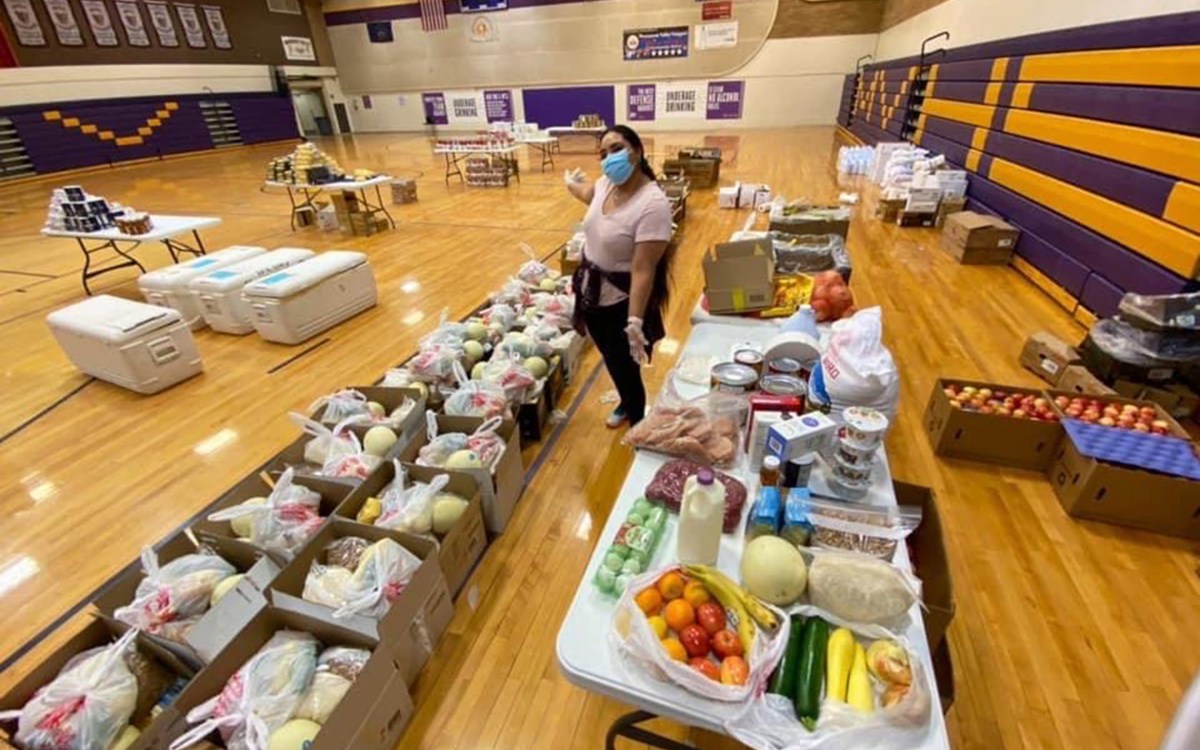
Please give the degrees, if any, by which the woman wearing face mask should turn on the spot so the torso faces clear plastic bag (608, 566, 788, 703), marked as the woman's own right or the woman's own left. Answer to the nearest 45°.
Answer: approximately 45° to the woman's own left

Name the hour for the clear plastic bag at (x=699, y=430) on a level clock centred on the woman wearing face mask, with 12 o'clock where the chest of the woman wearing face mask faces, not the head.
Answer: The clear plastic bag is roughly at 10 o'clock from the woman wearing face mask.

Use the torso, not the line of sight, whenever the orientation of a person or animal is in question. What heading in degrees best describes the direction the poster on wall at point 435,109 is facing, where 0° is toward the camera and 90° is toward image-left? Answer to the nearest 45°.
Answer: approximately 0°

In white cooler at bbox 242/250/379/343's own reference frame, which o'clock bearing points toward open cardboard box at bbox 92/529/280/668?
The open cardboard box is roughly at 2 o'clock from the white cooler.

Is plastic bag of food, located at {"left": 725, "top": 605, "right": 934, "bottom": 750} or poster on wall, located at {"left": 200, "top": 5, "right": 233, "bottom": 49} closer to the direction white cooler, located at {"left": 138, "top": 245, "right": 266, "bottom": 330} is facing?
the plastic bag of food

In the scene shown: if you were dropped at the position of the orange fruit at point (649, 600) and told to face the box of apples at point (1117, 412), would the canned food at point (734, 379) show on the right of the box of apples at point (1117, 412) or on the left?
left

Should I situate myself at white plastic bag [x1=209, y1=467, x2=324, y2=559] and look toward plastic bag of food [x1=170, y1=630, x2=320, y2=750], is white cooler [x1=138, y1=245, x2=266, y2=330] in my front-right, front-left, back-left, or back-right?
back-right
